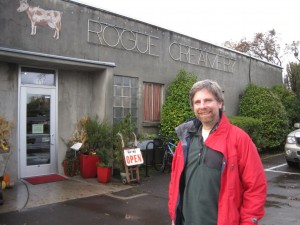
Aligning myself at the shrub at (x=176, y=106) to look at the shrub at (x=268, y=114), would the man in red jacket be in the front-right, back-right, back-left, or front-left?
back-right

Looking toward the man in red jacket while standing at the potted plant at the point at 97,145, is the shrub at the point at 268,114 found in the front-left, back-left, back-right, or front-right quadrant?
back-left

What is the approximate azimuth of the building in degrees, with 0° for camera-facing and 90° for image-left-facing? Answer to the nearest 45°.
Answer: approximately 315°

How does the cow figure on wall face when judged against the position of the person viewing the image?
facing to the left of the viewer

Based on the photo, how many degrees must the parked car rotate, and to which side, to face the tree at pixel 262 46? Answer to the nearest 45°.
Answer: approximately 135° to its right

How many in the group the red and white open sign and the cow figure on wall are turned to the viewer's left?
1

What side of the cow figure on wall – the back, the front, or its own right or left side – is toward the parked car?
back

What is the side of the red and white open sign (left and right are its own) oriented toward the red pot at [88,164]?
right

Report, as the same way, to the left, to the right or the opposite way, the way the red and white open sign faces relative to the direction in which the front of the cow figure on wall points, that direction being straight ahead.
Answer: to the left

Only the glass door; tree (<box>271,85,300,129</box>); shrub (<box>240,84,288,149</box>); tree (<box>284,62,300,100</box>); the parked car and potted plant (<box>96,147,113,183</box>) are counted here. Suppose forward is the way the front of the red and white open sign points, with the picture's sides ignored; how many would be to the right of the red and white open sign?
2

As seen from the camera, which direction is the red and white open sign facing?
toward the camera

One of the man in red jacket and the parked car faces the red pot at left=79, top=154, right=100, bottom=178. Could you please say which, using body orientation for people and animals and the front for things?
the parked car
